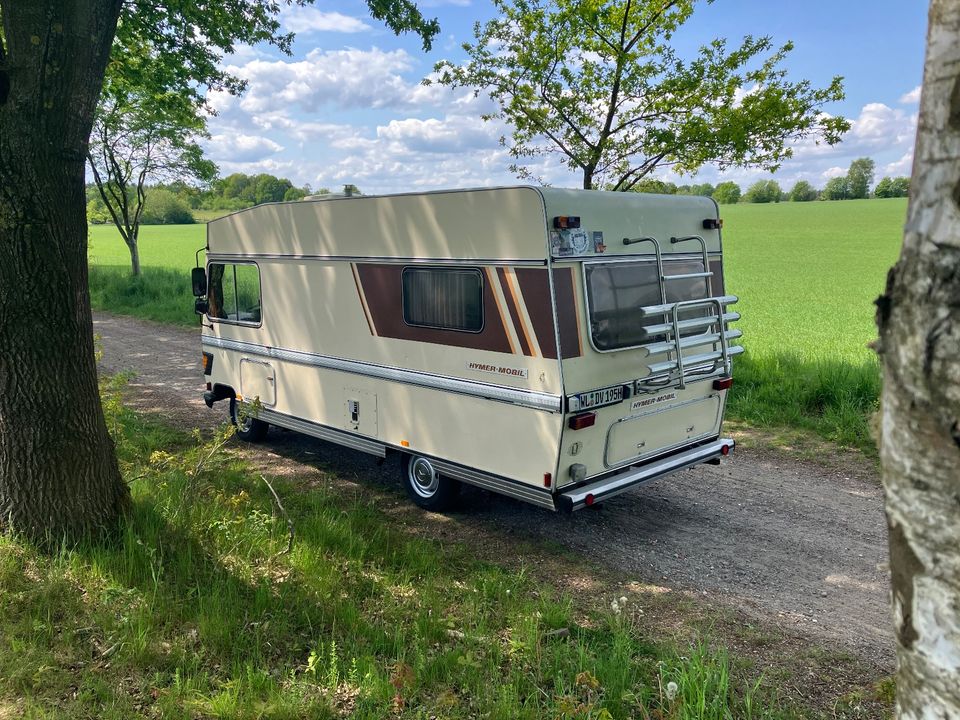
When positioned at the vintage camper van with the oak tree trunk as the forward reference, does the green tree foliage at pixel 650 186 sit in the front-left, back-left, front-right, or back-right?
back-right

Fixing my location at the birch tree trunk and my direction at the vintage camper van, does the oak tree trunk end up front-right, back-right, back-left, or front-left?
front-left

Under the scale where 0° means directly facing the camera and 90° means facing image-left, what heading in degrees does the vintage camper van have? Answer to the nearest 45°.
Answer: approximately 135°

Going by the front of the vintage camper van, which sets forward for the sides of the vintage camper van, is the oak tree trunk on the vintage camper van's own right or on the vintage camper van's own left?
on the vintage camper van's own left

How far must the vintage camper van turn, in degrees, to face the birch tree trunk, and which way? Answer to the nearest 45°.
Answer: approximately 135° to its left

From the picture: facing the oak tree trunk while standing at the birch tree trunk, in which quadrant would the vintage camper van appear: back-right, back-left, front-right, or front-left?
front-right

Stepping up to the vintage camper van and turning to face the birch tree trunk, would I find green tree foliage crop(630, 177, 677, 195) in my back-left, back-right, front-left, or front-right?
back-left

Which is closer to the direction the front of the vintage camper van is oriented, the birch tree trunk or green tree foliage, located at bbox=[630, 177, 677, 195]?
the green tree foliage
